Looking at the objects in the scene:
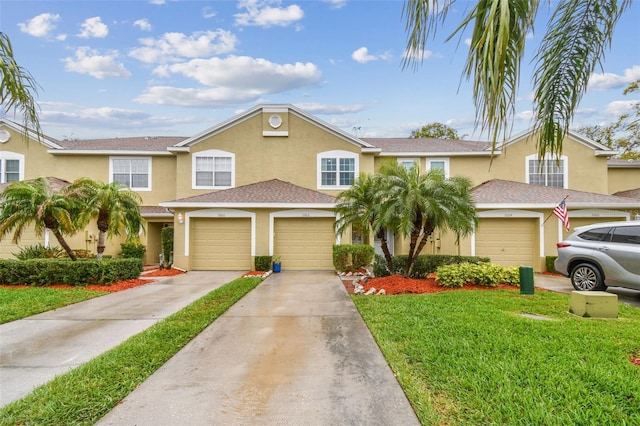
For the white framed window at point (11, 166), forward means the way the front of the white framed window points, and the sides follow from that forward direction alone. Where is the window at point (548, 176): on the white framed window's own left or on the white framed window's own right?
on the white framed window's own left

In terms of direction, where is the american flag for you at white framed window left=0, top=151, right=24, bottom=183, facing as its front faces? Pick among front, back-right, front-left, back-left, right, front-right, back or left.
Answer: front-left

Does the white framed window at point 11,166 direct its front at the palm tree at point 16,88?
yes

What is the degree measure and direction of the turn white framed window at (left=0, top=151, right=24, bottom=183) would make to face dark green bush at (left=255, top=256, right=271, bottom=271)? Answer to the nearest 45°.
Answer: approximately 45° to its left

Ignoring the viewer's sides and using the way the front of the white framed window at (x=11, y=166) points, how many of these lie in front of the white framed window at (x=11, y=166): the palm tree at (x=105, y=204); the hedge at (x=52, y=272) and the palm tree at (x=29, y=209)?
3

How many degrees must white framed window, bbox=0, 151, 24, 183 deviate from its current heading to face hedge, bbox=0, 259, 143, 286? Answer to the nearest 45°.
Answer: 0° — it already faces it

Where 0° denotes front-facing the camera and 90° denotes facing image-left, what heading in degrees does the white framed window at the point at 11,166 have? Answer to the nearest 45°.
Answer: approximately 0°

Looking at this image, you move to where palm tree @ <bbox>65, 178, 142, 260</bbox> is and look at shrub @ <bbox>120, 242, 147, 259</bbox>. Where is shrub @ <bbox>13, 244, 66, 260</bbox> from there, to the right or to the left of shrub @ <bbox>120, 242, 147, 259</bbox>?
left
